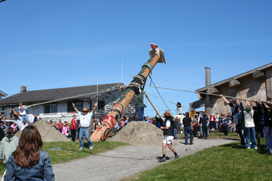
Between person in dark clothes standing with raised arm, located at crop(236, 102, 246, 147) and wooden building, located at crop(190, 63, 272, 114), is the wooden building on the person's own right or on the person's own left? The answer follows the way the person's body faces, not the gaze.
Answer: on the person's own right

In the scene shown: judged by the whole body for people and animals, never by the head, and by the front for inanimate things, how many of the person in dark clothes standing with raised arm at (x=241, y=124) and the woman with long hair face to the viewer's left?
1

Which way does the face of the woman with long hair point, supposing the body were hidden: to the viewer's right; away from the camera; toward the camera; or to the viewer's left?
away from the camera

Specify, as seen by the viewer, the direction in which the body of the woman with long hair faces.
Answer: away from the camera

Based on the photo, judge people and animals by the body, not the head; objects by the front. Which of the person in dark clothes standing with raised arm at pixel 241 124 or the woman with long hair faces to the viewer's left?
the person in dark clothes standing with raised arm

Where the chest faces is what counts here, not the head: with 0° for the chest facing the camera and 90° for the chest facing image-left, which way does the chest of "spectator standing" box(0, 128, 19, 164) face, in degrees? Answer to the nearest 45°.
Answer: approximately 180°

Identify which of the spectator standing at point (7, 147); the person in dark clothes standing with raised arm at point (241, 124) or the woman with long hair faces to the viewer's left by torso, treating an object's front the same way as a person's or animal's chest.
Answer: the person in dark clothes standing with raised arm at point (241, 124)

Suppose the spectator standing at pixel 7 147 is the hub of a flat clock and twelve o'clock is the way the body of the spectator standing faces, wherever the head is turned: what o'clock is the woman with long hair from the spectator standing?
The woman with long hair is roughly at 6 o'clock from the spectator standing.

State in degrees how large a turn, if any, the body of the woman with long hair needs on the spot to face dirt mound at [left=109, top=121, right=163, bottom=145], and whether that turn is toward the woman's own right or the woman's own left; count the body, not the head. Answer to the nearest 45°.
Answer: approximately 45° to the woman's own right

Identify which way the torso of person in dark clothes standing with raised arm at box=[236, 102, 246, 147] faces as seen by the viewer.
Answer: to the viewer's left
